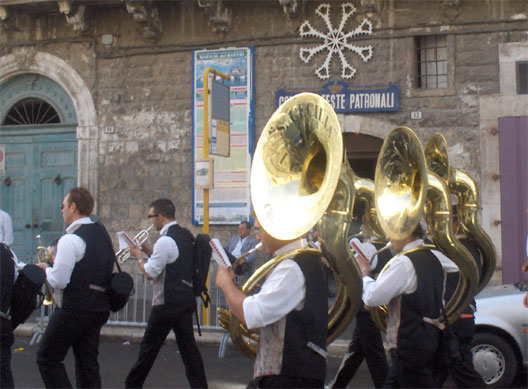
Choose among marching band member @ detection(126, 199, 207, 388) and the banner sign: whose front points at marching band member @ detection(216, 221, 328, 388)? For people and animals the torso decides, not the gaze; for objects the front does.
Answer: the banner sign

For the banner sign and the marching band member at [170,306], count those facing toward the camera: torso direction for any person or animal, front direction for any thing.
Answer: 1

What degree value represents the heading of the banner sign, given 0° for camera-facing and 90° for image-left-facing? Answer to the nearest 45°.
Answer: approximately 0°

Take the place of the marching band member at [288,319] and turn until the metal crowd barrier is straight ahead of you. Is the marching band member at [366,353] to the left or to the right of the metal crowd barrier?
right

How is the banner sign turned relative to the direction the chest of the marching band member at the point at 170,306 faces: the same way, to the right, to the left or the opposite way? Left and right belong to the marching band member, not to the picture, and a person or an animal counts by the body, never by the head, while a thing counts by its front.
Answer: to the left

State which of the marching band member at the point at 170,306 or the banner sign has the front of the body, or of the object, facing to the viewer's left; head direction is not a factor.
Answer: the marching band member

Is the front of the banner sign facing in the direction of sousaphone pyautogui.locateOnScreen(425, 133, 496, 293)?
yes

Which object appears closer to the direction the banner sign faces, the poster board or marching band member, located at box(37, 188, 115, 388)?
the marching band member

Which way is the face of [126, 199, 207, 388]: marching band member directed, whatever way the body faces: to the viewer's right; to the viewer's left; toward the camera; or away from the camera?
to the viewer's left

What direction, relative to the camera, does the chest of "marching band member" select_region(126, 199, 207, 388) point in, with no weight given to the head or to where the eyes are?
to the viewer's left
